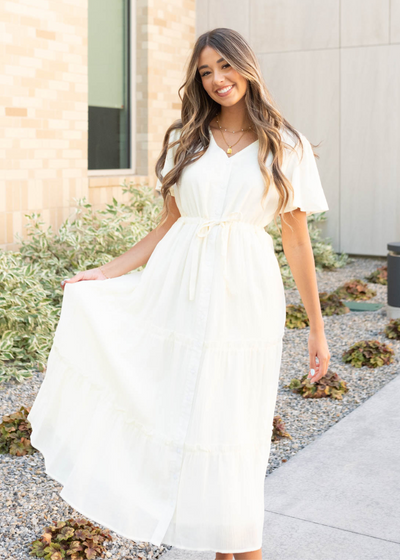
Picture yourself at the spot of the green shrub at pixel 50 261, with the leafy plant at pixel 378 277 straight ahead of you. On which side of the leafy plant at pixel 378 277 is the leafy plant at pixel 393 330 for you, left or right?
right

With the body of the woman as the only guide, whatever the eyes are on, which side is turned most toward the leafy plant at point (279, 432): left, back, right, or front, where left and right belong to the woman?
back

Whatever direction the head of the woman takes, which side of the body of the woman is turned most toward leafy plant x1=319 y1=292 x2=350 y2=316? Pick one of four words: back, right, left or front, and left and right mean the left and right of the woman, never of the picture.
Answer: back

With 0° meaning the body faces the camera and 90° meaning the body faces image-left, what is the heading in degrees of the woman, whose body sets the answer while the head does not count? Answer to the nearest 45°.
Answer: approximately 0°

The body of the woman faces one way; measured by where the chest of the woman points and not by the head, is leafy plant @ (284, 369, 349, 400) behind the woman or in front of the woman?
behind
